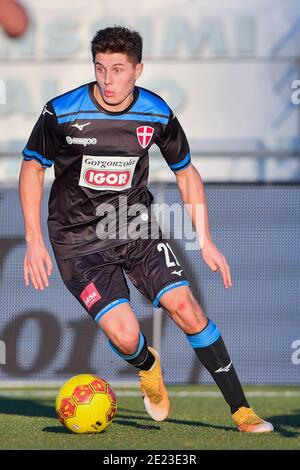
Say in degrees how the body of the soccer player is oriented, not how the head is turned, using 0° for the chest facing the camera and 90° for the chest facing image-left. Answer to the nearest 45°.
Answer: approximately 0°
